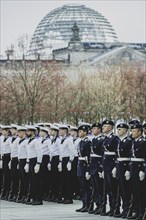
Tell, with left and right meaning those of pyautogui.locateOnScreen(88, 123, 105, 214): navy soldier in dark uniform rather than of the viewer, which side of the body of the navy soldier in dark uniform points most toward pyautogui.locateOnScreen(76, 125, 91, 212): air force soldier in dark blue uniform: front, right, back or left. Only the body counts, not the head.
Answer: right

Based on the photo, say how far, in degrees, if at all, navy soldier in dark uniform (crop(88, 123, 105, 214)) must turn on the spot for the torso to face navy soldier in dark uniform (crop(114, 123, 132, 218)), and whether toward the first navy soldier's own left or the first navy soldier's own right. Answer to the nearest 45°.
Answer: approximately 90° to the first navy soldier's own left

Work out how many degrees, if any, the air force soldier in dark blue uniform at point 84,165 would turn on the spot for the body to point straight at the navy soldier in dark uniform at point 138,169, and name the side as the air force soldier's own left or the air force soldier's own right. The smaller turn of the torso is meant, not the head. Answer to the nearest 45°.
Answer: approximately 90° to the air force soldier's own left

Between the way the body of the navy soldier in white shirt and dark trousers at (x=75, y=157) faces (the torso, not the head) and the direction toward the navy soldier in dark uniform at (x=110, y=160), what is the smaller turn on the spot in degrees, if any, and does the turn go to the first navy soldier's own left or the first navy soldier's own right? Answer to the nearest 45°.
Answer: approximately 45° to the first navy soldier's own left

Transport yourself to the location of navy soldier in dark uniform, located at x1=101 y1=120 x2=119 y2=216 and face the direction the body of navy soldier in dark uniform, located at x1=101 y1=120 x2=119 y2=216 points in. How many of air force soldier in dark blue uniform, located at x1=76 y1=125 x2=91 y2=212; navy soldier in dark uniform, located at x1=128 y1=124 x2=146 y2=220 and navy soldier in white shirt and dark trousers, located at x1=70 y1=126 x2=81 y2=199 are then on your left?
1

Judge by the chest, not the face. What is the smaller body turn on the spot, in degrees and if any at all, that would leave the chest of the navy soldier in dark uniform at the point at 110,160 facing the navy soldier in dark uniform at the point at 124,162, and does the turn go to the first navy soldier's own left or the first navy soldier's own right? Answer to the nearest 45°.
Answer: approximately 90° to the first navy soldier's own left

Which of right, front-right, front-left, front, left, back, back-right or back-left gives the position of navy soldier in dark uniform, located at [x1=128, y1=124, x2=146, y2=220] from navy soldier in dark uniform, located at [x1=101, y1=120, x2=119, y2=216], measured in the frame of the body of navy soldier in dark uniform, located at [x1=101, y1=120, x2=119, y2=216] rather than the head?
left
